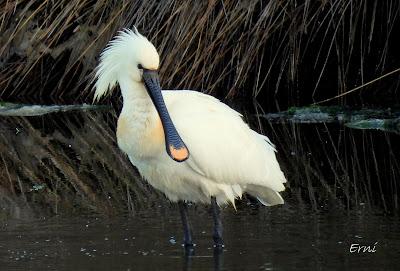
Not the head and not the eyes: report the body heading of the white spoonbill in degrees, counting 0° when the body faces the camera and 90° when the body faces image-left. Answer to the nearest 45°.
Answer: approximately 45°
